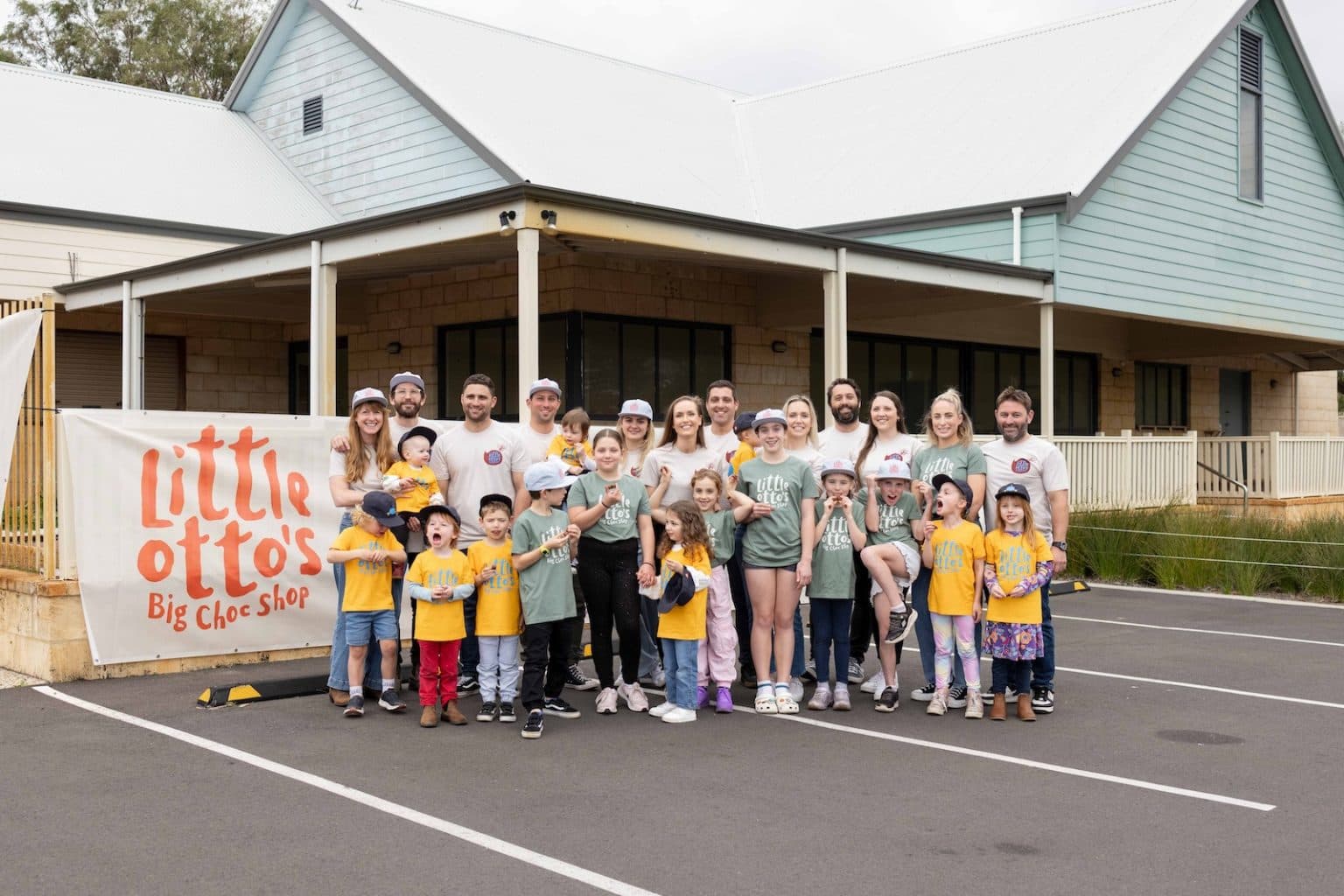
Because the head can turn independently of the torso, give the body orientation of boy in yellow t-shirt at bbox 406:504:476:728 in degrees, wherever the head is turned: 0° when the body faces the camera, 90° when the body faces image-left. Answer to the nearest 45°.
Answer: approximately 0°

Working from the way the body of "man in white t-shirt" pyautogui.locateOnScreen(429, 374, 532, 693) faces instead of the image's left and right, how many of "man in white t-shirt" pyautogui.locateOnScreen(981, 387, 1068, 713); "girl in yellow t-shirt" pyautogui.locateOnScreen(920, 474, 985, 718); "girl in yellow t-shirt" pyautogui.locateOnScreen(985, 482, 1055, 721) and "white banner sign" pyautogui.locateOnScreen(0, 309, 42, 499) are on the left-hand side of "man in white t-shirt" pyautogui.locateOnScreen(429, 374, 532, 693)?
3

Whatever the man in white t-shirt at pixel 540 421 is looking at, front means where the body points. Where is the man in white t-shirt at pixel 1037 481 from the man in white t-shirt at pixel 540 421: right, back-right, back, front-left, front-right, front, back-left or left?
left

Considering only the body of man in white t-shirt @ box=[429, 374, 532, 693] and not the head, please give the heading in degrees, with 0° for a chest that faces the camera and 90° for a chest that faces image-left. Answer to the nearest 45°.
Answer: approximately 0°

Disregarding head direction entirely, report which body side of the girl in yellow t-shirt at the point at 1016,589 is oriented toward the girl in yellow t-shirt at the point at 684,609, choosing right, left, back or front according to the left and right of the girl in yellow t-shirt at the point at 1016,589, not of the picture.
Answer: right

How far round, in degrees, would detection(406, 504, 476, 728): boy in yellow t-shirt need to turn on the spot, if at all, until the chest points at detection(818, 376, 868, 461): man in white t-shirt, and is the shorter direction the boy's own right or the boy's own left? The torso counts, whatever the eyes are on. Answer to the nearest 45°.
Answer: approximately 90° to the boy's own left
